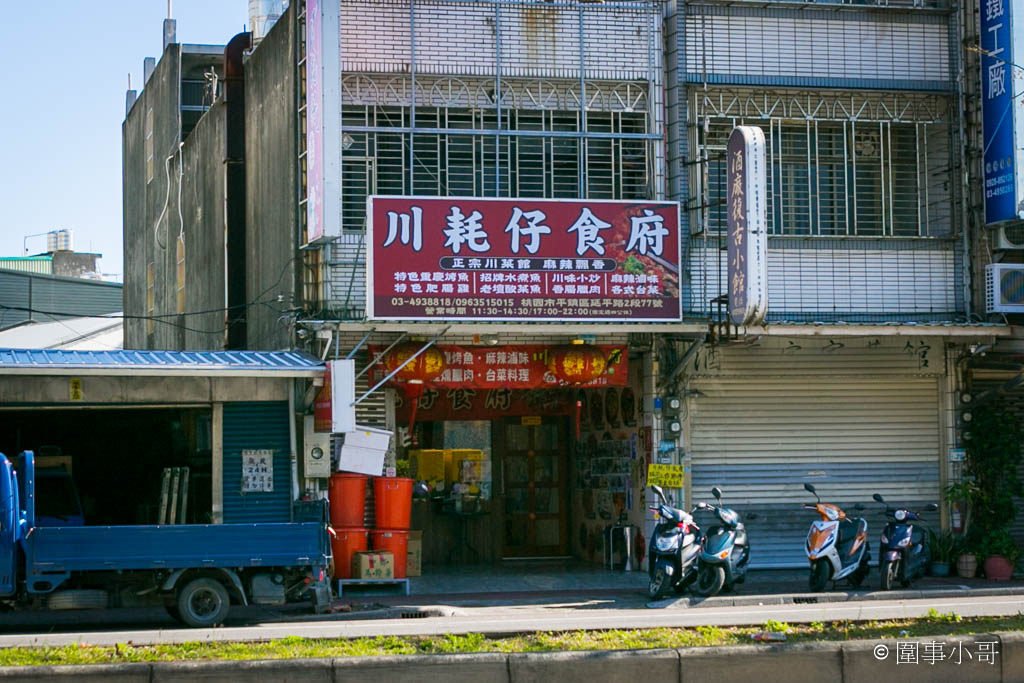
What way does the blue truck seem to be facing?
to the viewer's left

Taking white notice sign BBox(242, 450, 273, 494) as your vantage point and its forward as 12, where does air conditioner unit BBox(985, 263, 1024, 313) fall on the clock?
The air conditioner unit is roughly at 9 o'clock from the white notice sign.

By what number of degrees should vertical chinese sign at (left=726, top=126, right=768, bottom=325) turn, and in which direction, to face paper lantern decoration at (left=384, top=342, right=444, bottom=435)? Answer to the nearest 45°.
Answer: approximately 45° to its right

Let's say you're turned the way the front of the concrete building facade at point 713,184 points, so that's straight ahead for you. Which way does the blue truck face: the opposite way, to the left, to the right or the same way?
to the right

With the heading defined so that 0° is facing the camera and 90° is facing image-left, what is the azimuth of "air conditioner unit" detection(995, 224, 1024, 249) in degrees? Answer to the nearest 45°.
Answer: approximately 0°

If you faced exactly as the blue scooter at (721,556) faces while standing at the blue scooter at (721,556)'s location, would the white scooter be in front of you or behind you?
behind

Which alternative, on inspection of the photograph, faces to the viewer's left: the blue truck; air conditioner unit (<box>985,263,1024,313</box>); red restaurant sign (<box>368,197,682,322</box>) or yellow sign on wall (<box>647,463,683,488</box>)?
the blue truck

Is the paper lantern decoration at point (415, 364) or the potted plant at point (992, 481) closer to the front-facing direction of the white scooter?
the paper lantern decoration
